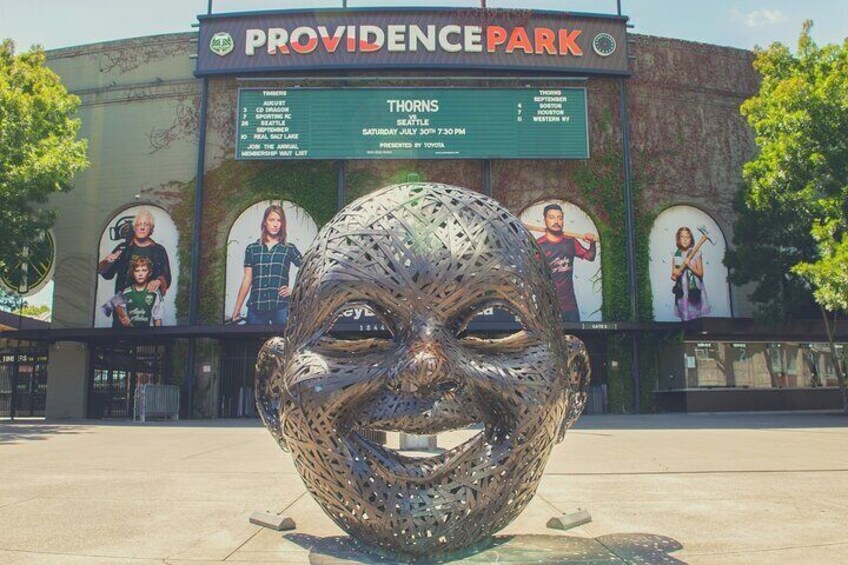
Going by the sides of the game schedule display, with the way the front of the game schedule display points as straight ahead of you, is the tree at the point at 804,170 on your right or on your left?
on your left

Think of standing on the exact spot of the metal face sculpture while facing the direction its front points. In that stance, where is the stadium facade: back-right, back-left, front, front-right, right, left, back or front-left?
back

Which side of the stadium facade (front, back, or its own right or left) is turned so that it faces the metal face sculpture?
front

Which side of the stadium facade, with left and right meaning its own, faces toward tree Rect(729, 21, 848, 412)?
left

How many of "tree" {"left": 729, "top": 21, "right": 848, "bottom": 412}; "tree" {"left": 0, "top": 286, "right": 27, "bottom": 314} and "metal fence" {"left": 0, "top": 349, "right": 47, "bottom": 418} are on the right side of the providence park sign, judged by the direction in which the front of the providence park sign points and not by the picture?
2

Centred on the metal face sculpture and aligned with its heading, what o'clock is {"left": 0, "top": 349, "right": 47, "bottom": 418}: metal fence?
The metal fence is roughly at 5 o'clock from the metal face sculpture.

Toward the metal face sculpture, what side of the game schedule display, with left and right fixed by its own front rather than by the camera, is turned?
front

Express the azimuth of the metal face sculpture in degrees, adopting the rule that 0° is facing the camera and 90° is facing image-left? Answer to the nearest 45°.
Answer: approximately 0°

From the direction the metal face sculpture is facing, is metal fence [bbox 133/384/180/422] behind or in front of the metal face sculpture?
behind

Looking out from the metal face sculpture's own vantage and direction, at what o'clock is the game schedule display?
The game schedule display is roughly at 6 o'clock from the metal face sculpture.
